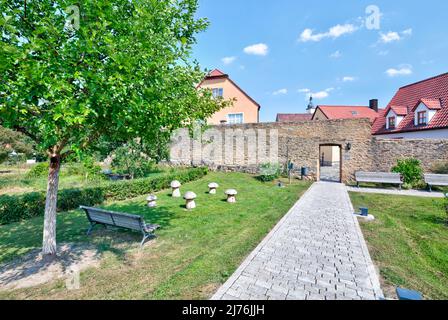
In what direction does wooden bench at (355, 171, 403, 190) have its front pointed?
toward the camera

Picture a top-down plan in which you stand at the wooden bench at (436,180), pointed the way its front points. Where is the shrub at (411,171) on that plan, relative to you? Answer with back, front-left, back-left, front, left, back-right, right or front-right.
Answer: back-right

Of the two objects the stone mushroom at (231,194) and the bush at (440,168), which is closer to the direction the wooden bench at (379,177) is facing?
the stone mushroom

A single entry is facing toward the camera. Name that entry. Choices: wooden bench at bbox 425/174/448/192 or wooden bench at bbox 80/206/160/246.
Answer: wooden bench at bbox 425/174/448/192

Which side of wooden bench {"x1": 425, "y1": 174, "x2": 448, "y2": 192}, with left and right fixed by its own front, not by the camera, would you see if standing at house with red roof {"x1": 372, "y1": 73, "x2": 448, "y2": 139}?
back

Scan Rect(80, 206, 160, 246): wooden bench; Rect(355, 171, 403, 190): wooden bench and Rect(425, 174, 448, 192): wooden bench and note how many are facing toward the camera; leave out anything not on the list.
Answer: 2

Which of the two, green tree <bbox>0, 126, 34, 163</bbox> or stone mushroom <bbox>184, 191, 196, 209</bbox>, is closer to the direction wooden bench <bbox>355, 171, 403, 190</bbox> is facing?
the stone mushroom

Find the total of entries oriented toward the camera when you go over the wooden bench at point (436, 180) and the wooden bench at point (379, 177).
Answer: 2

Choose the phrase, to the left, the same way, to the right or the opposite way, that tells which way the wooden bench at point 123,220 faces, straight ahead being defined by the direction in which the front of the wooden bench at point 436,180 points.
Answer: the opposite way

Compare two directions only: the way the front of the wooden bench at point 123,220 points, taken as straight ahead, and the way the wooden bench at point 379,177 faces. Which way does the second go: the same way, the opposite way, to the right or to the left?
the opposite way

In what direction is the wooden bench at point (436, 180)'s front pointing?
toward the camera

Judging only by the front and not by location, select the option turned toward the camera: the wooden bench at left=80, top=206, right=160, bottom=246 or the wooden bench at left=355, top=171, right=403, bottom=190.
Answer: the wooden bench at left=355, top=171, right=403, bottom=190

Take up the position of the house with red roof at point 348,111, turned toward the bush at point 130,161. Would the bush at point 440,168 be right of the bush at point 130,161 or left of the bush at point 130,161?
left

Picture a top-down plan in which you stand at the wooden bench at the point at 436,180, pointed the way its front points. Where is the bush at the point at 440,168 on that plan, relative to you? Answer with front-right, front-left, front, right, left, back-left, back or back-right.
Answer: back

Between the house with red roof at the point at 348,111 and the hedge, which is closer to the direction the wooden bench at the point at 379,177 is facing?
the hedge

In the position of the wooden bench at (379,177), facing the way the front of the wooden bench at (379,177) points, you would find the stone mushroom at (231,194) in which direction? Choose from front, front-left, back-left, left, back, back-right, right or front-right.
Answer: front-right
